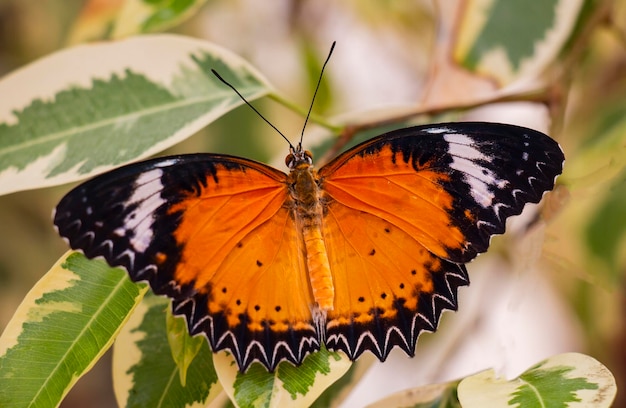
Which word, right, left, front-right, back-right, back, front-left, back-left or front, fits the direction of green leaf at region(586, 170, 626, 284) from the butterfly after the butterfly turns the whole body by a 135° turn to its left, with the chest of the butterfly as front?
back

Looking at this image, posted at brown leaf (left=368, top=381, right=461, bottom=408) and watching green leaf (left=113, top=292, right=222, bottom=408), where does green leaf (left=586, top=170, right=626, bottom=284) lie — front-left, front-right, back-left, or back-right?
back-right

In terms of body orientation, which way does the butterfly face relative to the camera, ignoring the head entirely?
away from the camera
